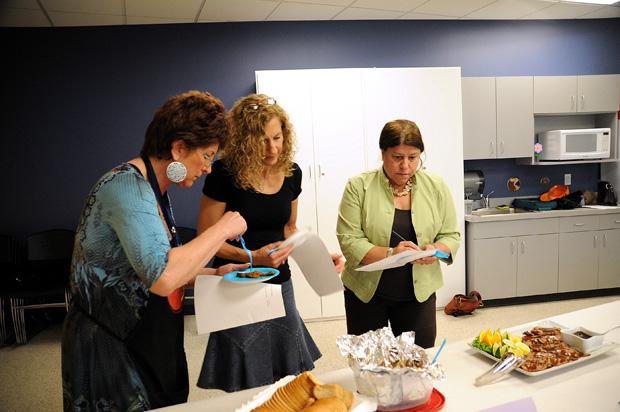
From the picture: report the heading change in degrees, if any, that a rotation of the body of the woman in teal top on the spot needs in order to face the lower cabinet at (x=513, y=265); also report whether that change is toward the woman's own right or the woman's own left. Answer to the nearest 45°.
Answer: approximately 45° to the woman's own left

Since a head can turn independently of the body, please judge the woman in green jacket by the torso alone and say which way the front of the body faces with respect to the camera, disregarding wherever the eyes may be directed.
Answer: toward the camera

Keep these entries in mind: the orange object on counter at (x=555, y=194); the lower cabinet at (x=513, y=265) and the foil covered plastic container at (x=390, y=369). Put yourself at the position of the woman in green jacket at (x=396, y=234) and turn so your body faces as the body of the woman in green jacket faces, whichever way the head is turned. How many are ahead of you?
1

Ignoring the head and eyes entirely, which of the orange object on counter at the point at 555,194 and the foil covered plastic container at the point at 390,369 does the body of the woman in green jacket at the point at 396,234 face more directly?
the foil covered plastic container

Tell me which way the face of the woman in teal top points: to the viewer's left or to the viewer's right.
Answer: to the viewer's right

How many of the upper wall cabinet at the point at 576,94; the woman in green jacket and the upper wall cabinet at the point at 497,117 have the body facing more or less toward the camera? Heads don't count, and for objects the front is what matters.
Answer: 3

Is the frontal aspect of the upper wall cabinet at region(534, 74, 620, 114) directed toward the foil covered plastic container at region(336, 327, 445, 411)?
yes

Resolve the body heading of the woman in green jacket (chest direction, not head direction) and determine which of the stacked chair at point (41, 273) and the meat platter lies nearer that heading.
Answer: the meat platter

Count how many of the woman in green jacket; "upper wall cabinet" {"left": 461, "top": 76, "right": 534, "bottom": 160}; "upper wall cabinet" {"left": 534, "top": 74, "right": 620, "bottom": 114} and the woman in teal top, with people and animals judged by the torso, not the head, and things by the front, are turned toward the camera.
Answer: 3

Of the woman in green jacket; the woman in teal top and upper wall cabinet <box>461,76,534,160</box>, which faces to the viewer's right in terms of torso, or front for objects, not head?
the woman in teal top

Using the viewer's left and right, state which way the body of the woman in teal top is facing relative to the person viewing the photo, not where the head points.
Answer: facing to the right of the viewer

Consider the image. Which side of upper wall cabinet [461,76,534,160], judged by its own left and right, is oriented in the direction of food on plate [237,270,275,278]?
front

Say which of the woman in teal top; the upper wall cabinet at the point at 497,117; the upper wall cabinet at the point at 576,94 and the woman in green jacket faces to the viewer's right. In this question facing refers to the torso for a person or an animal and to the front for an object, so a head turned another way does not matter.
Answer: the woman in teal top

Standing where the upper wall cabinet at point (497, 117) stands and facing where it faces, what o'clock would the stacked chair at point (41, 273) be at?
The stacked chair is roughly at 2 o'clock from the upper wall cabinet.

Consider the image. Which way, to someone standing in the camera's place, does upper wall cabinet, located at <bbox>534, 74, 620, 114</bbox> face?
facing the viewer

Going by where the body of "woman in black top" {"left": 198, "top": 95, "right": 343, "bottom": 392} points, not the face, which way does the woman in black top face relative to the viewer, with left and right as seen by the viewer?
facing the viewer and to the right of the viewer
